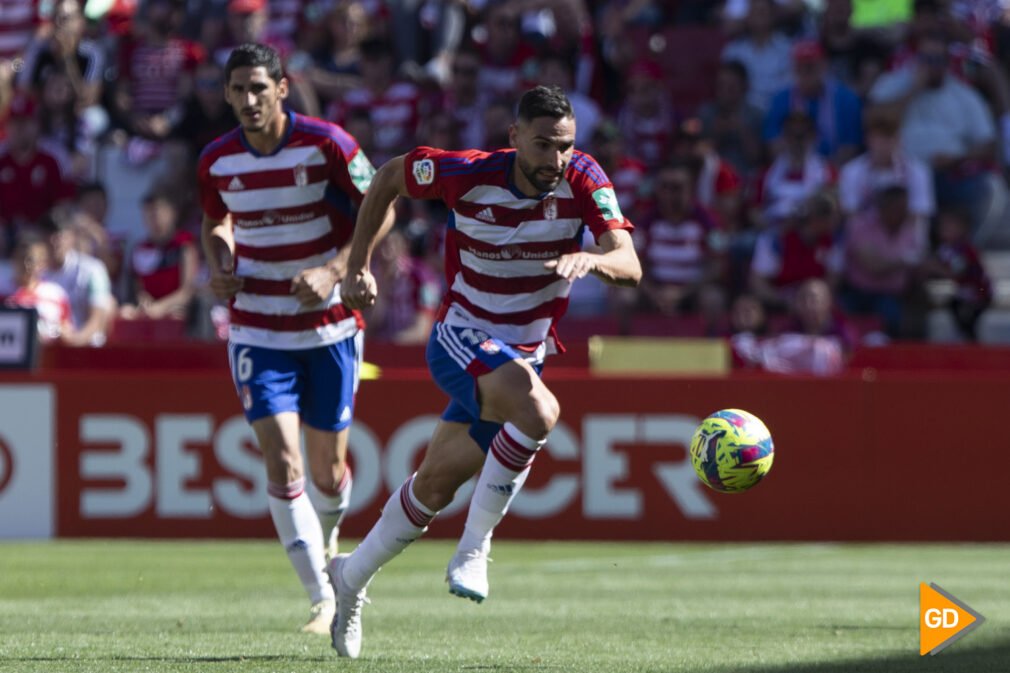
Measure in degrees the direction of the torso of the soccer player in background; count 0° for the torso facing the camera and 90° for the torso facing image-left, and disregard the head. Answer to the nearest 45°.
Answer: approximately 0°

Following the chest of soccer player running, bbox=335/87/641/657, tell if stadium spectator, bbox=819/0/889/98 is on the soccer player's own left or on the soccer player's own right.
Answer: on the soccer player's own left

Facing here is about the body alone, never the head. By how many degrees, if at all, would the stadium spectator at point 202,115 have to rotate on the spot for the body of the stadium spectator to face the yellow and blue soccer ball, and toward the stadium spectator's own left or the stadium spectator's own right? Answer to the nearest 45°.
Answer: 0° — they already face it

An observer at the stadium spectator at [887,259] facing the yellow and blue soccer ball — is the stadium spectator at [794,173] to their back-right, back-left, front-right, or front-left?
back-right

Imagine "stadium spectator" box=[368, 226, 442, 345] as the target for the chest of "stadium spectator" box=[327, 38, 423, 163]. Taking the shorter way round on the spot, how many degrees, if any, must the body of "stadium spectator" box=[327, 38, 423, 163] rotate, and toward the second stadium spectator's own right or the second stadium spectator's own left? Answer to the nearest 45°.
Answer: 0° — they already face them

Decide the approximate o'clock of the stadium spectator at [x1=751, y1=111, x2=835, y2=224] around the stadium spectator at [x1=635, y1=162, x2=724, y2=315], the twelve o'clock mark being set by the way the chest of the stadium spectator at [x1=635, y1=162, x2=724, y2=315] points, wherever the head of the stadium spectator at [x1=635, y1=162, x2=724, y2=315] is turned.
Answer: the stadium spectator at [x1=751, y1=111, x2=835, y2=224] is roughly at 8 o'clock from the stadium spectator at [x1=635, y1=162, x2=724, y2=315].
